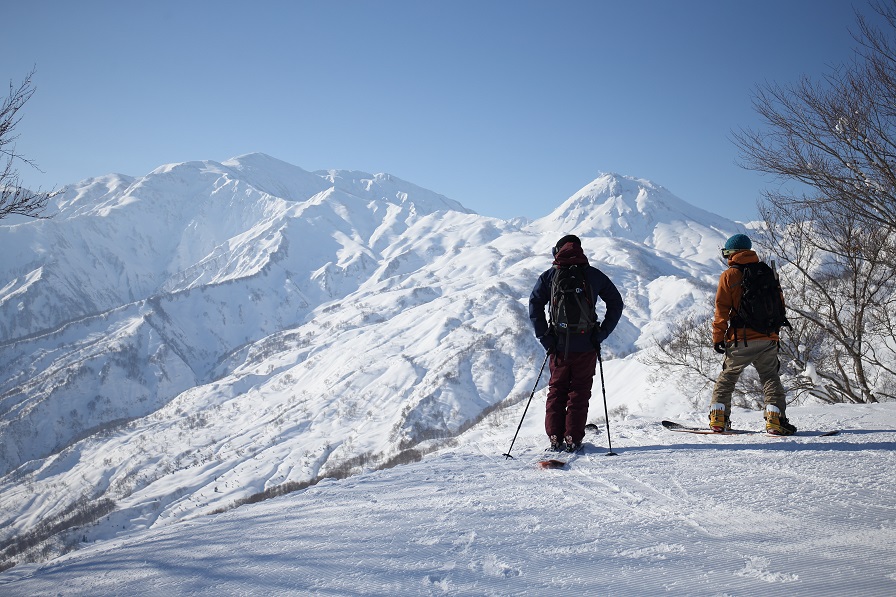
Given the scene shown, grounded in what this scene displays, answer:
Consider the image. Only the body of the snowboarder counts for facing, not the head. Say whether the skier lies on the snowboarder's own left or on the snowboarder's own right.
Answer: on the snowboarder's own left

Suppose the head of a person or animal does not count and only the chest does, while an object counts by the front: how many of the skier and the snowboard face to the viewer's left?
1

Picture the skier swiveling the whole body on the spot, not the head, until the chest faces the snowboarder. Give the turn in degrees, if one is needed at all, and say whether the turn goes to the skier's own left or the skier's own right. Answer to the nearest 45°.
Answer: approximately 90° to the skier's own right

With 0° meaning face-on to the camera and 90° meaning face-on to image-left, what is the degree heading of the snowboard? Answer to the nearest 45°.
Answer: approximately 90°

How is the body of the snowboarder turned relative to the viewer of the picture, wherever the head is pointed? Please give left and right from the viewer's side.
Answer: facing away from the viewer and to the left of the viewer

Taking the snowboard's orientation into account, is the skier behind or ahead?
ahead

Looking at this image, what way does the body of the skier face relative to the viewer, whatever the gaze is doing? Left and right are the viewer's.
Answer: facing away from the viewer

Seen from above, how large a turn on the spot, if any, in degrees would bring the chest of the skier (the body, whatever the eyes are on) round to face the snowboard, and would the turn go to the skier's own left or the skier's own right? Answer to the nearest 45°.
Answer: approximately 45° to the skier's own right
